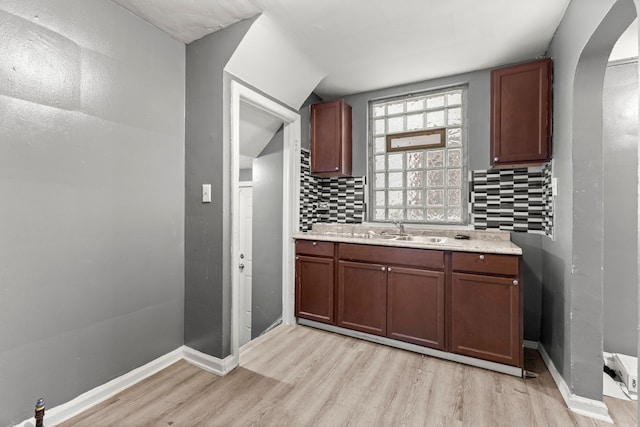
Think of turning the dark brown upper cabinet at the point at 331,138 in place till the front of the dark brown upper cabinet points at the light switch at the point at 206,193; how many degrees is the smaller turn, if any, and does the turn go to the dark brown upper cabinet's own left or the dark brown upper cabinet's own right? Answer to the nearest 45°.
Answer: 0° — it already faces it

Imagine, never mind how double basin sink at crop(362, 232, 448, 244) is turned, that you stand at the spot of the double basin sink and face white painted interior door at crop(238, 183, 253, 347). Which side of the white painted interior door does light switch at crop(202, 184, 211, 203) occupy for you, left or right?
left

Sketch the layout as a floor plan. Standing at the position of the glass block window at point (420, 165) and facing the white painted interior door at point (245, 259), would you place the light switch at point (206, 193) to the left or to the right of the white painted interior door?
left

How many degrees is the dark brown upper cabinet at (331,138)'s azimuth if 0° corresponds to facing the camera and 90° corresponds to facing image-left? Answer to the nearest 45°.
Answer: approximately 45°

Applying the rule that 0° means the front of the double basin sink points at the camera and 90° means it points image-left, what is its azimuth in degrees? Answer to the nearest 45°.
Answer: approximately 0°

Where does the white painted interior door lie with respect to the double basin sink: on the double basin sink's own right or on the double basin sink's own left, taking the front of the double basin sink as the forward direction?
on the double basin sink's own right
